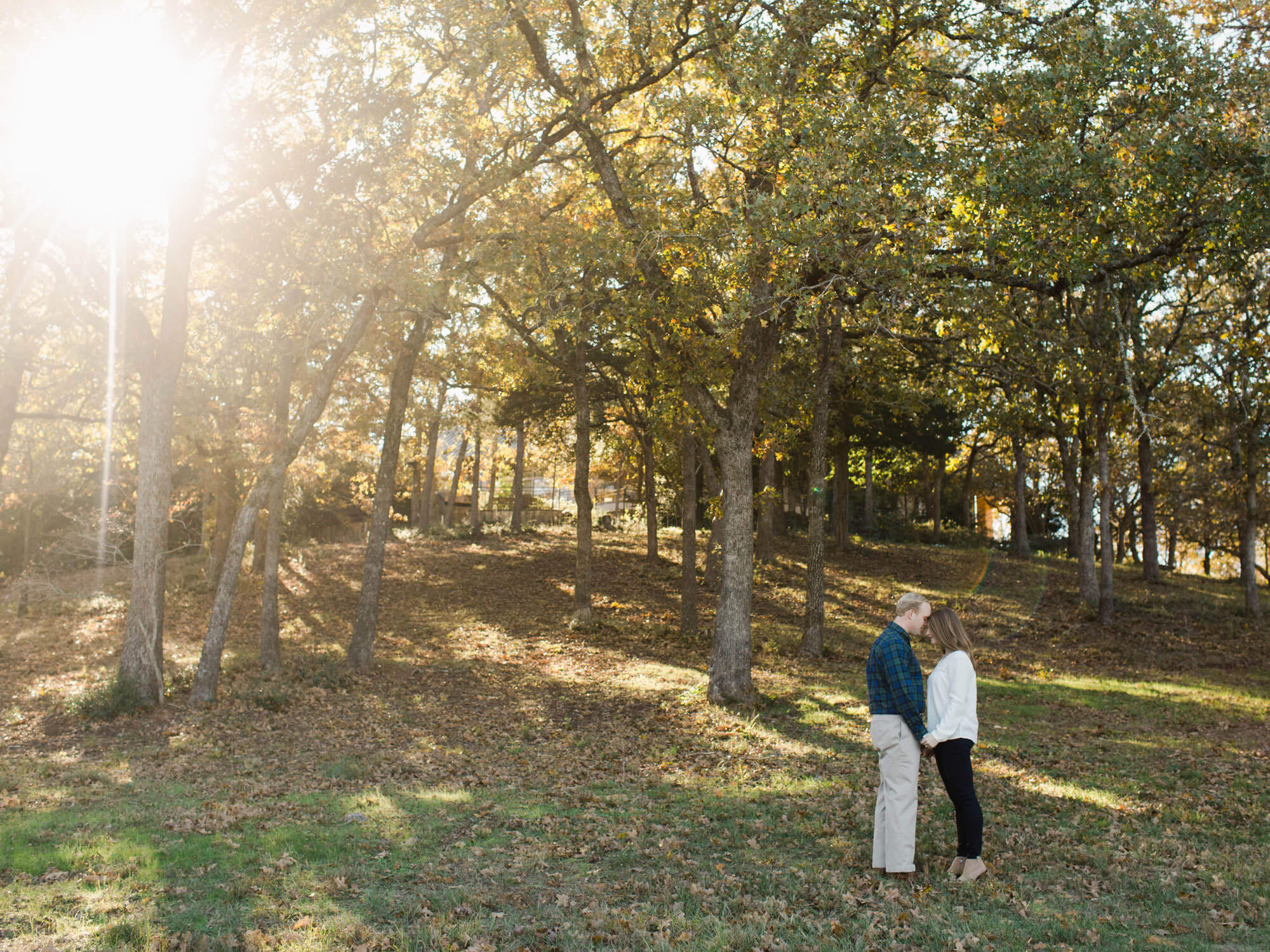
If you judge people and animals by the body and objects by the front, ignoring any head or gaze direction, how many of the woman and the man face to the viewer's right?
1

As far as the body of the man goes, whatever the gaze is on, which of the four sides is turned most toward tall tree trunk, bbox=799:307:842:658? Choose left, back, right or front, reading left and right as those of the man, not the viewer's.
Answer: left

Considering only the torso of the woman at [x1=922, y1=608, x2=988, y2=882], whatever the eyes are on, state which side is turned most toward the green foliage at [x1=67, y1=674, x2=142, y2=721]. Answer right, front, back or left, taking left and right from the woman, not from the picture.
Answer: front

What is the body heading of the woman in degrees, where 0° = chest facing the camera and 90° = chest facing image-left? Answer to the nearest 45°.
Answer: approximately 90°

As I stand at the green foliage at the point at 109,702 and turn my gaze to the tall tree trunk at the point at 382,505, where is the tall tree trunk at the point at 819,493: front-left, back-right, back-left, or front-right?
front-right

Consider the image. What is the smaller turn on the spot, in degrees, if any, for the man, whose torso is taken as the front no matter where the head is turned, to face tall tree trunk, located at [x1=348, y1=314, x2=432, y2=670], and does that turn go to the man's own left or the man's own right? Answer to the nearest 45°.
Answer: approximately 135° to the man's own left

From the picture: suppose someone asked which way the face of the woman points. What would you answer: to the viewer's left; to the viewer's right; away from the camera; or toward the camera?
to the viewer's left

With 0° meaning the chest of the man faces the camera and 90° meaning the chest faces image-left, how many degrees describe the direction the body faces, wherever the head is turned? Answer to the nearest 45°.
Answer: approximately 270°

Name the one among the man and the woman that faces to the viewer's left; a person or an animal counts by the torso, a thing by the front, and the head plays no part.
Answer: the woman

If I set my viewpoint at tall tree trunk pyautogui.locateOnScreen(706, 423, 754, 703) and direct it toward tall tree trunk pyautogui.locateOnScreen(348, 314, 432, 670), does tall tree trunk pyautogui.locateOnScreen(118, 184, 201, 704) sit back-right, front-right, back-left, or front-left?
front-left

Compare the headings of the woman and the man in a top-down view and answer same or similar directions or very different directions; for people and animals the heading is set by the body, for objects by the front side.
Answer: very different directions

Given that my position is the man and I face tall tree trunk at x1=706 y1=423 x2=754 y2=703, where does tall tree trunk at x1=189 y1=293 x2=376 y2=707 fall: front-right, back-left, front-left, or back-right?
front-left

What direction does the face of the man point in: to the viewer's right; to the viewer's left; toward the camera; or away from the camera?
to the viewer's right

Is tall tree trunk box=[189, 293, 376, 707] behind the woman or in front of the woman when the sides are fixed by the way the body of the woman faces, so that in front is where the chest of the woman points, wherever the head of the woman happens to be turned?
in front
